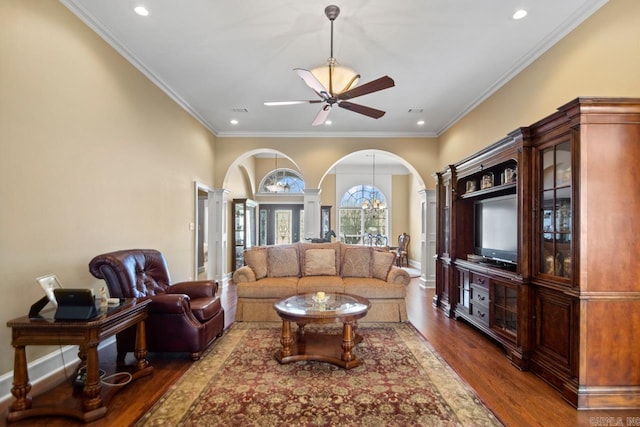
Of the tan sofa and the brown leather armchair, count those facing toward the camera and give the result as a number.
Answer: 1

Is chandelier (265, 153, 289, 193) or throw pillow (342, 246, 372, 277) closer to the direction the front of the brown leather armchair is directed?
the throw pillow

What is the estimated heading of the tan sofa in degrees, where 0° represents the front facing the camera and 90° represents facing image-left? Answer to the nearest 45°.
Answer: approximately 0°

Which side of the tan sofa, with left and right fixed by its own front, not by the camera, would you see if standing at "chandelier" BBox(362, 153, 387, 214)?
back

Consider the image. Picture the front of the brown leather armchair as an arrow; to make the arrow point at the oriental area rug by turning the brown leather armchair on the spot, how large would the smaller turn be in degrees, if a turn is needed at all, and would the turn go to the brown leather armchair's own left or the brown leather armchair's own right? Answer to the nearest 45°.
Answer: approximately 45° to the brown leather armchair's own right

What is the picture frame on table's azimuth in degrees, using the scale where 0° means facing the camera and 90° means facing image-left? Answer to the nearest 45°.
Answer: approximately 315°

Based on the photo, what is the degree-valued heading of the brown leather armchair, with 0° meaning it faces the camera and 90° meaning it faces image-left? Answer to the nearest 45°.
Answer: approximately 270°
